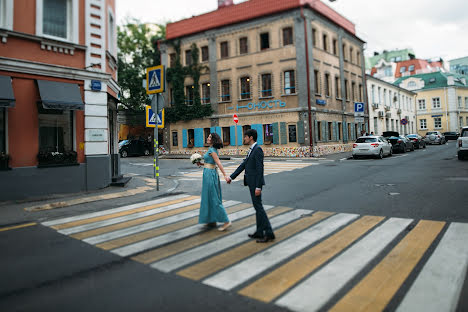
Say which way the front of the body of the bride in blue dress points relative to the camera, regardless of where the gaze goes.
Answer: to the viewer's left

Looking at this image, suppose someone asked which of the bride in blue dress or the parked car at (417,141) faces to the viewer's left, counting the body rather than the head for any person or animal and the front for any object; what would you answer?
the bride in blue dress

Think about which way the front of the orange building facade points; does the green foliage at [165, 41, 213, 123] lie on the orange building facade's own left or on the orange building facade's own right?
on the orange building facade's own left

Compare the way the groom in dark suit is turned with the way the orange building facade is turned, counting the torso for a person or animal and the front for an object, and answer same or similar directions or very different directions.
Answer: very different directions

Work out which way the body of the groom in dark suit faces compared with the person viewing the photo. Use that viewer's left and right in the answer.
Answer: facing to the left of the viewer

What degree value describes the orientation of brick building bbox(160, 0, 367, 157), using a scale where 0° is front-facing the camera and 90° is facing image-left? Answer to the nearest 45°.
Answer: approximately 45°

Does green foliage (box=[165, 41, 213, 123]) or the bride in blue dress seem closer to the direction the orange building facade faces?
the bride in blue dress

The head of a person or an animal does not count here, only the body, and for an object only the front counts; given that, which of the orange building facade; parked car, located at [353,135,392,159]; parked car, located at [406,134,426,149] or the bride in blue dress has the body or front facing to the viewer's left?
the bride in blue dress
